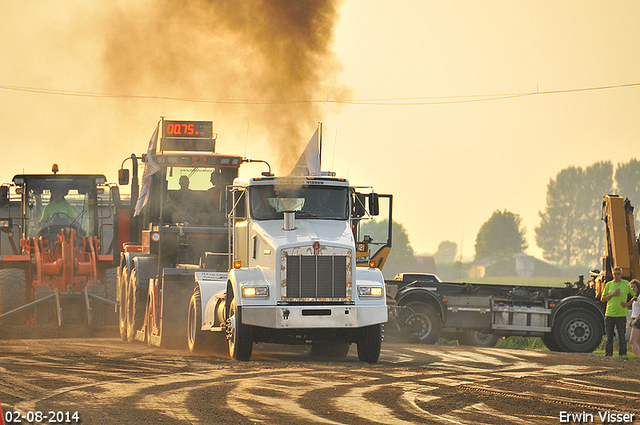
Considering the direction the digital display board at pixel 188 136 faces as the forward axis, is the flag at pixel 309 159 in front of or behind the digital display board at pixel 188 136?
in front

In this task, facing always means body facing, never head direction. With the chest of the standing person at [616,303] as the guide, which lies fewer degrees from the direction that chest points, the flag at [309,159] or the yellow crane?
the flag

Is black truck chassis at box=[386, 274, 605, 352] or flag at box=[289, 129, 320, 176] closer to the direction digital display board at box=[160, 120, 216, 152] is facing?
the flag

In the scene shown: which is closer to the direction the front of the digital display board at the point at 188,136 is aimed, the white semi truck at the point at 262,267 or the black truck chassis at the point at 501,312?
the white semi truck

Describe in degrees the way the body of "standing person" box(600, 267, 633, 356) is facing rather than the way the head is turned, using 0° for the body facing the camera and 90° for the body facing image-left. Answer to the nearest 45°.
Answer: approximately 0°

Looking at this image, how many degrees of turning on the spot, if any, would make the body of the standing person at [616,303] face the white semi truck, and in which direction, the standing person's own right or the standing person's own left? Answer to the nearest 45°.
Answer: approximately 45° to the standing person's own right

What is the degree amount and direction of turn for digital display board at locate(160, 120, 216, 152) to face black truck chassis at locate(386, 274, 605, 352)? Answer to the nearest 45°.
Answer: approximately 90° to its left

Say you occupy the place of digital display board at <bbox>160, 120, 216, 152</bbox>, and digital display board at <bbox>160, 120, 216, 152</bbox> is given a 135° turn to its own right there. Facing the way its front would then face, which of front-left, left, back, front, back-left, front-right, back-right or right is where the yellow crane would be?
back-right

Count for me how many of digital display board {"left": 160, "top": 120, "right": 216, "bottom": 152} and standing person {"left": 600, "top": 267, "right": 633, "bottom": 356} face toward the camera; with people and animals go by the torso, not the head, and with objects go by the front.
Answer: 2

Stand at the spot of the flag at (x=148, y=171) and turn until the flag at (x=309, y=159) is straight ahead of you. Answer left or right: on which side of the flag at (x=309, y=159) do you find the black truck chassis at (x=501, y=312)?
left
